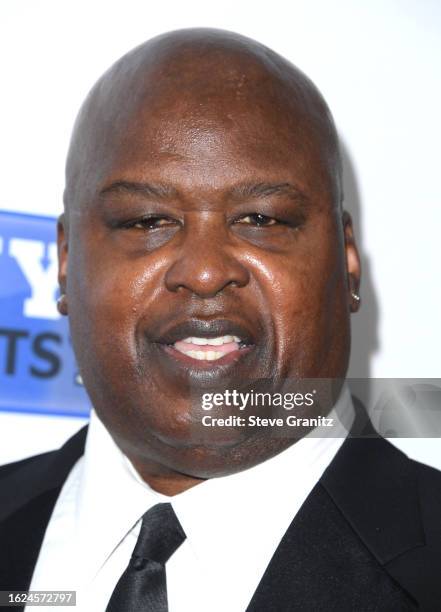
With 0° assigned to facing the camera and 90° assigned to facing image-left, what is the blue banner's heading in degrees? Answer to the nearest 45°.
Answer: approximately 0°

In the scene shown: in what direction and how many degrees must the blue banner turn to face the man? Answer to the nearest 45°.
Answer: approximately 45° to its left
